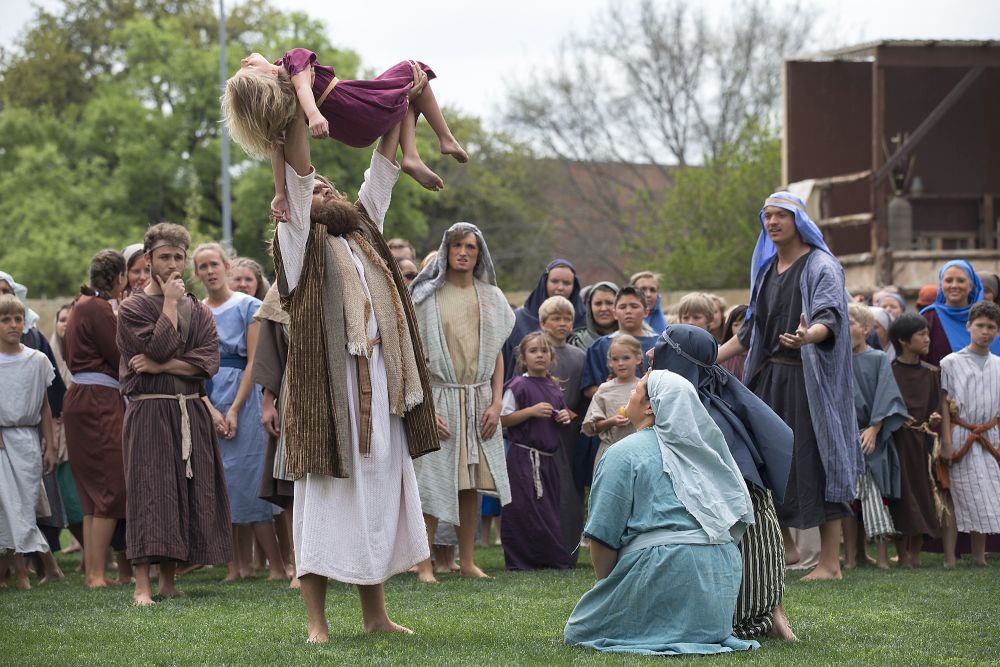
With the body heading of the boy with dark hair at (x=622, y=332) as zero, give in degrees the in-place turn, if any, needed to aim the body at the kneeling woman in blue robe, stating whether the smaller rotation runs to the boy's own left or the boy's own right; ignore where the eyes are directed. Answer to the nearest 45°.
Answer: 0° — they already face them

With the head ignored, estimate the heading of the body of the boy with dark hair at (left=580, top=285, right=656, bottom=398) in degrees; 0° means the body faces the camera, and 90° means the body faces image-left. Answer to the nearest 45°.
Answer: approximately 0°

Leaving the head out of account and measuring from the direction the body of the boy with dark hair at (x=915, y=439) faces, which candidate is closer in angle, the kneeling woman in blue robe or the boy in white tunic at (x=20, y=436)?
the kneeling woman in blue robe

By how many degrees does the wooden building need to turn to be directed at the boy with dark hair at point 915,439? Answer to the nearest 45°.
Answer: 0° — it already faces them

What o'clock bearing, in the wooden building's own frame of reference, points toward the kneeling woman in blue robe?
The kneeling woman in blue robe is roughly at 12 o'clock from the wooden building.

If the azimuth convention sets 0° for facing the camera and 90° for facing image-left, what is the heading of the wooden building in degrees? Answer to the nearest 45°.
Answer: approximately 0°

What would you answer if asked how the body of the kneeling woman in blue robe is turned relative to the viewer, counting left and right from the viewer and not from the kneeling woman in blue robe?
facing away from the viewer and to the left of the viewer
